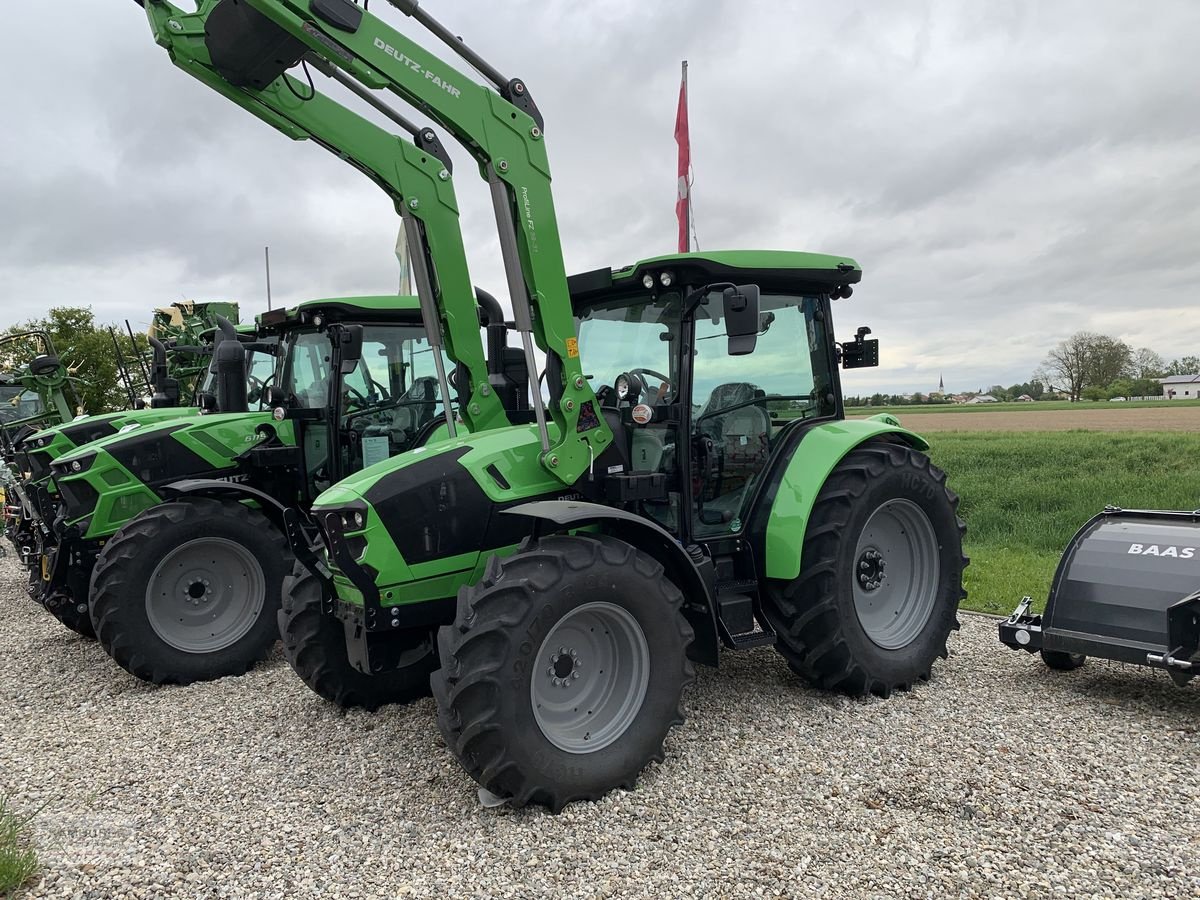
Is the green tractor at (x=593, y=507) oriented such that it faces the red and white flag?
no

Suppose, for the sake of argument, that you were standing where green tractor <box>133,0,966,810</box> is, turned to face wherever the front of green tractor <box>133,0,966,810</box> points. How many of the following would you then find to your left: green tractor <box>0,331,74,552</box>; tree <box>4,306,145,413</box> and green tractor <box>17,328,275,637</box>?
0

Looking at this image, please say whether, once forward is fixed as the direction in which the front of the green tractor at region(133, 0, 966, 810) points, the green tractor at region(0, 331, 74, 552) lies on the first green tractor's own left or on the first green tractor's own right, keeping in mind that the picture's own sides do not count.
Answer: on the first green tractor's own right

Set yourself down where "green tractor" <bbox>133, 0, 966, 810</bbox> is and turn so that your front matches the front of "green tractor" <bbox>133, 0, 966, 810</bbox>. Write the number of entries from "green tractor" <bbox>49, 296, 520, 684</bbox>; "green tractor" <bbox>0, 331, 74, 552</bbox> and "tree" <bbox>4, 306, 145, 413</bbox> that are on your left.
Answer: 0

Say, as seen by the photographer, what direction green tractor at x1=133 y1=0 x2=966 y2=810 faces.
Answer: facing the viewer and to the left of the viewer

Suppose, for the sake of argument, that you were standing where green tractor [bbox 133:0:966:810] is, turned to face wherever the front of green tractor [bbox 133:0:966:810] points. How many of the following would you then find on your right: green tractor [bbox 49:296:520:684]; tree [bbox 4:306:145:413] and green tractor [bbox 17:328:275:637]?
3

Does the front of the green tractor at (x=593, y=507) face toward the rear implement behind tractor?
no

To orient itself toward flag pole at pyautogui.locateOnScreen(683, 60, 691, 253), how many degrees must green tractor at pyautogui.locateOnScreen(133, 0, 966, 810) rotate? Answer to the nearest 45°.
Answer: approximately 135° to its right

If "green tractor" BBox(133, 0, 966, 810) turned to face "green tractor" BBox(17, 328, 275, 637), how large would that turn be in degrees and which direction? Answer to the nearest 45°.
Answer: approximately 90° to its right

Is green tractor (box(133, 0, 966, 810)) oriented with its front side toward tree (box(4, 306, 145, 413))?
no

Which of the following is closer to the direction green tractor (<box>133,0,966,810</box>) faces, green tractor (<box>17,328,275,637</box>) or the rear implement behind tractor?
the green tractor

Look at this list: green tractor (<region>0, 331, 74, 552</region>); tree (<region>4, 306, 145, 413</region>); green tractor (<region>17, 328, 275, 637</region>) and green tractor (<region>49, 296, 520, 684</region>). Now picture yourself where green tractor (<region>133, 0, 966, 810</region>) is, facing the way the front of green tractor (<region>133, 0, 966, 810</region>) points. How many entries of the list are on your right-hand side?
4

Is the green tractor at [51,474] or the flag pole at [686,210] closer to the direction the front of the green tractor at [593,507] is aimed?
the green tractor

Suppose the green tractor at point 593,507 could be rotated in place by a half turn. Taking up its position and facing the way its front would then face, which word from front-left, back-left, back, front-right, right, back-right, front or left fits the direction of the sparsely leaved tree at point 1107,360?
front

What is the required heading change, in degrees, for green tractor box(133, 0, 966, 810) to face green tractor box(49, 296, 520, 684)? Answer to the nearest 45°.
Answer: approximately 90° to its right

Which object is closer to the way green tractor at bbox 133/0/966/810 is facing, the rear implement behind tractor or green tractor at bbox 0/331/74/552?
the green tractor

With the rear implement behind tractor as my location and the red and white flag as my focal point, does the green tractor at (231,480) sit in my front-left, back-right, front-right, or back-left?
front-left
